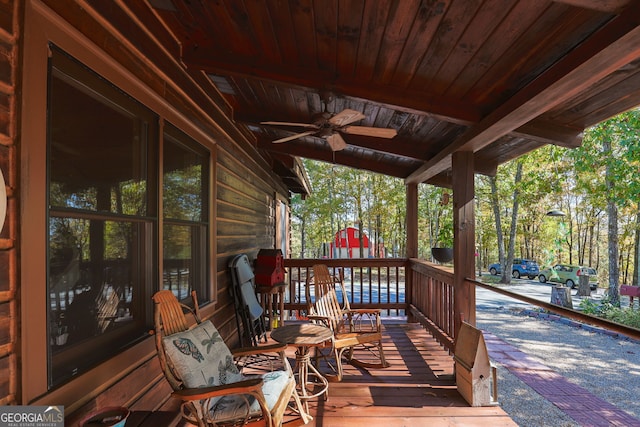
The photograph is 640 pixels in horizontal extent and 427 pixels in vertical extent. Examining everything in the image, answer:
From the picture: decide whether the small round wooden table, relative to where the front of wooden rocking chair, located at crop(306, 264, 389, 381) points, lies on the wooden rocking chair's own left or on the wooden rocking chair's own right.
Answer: on the wooden rocking chair's own right

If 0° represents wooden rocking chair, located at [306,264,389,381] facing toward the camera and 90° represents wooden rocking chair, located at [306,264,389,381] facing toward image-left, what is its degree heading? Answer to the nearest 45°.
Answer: approximately 315°

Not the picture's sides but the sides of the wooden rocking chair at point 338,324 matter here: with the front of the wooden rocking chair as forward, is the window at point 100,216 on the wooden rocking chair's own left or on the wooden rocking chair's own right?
on the wooden rocking chair's own right

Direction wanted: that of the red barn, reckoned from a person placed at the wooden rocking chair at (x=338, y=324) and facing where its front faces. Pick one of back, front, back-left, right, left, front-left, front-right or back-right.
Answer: back-left

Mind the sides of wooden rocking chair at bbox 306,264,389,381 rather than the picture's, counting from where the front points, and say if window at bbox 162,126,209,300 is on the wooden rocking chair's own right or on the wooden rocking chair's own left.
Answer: on the wooden rocking chair's own right
